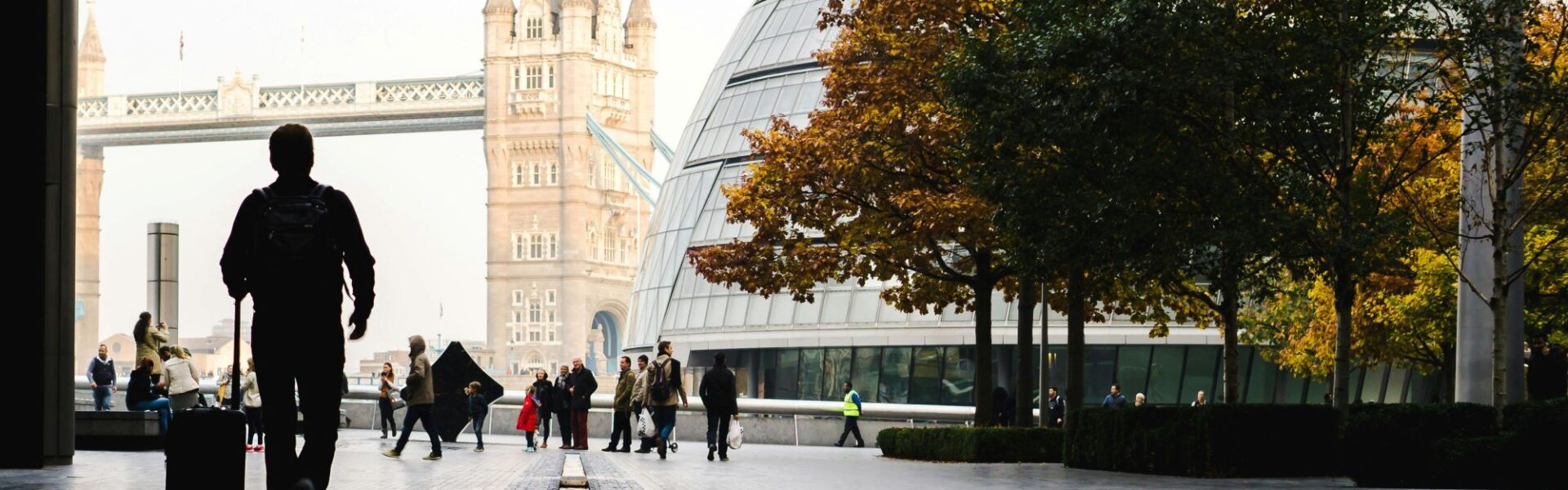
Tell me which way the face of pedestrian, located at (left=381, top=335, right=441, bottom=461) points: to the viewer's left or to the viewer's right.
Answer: to the viewer's left

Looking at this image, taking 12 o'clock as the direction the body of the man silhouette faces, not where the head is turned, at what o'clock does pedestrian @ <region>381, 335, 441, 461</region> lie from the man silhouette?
The pedestrian is roughly at 12 o'clock from the man silhouette.

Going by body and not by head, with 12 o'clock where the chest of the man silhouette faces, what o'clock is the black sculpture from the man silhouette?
The black sculpture is roughly at 12 o'clock from the man silhouette.

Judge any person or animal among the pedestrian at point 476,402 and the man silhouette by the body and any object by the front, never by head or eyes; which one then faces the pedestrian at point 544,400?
the man silhouette

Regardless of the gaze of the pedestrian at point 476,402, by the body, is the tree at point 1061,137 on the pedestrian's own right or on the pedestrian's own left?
on the pedestrian's own left

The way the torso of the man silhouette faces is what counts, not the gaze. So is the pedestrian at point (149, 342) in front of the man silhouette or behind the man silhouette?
in front

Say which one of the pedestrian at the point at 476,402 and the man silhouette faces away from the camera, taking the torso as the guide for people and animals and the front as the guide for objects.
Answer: the man silhouette

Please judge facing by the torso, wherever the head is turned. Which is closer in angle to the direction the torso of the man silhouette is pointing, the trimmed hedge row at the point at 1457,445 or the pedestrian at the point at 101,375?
the pedestrian

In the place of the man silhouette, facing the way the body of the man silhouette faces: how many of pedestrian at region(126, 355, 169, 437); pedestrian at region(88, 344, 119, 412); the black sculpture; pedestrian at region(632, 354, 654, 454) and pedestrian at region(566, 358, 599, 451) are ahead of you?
5

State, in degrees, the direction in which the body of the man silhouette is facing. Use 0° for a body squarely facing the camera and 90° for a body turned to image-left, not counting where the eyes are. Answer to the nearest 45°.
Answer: approximately 180°

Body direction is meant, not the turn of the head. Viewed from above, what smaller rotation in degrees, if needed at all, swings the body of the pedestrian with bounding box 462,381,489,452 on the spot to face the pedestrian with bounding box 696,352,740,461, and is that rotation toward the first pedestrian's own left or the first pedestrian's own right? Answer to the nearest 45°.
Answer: approximately 90° to the first pedestrian's own left
